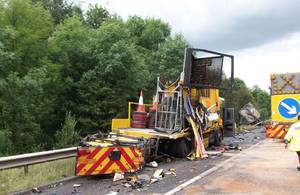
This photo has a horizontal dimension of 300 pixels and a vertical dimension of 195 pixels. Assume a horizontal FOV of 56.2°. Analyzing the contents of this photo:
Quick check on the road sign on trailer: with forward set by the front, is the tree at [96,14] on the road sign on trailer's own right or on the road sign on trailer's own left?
on the road sign on trailer's own right

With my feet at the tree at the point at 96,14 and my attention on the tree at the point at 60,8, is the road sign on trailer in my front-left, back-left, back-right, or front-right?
back-left

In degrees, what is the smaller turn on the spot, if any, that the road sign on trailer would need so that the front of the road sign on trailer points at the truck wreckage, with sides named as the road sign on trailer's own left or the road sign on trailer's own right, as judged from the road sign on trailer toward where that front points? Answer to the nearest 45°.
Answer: approximately 45° to the road sign on trailer's own right

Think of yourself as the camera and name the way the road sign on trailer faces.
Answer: facing the viewer

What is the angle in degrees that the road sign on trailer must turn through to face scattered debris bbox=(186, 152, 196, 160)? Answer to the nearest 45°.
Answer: approximately 45° to its right

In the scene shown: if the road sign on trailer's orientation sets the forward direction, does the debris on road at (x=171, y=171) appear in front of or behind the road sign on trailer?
in front

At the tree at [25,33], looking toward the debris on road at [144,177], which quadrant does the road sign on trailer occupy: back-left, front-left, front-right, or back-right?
front-left

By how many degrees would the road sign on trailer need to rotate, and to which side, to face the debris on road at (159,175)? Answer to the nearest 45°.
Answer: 0° — it already faces it

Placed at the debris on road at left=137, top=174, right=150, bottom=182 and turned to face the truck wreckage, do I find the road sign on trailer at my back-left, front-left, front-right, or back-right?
front-right

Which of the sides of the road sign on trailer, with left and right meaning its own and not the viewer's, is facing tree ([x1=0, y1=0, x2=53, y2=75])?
right

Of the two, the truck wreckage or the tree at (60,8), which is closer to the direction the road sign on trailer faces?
the truck wreckage

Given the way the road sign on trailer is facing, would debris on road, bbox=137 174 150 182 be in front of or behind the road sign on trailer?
in front

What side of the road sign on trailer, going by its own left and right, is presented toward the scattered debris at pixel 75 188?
front
